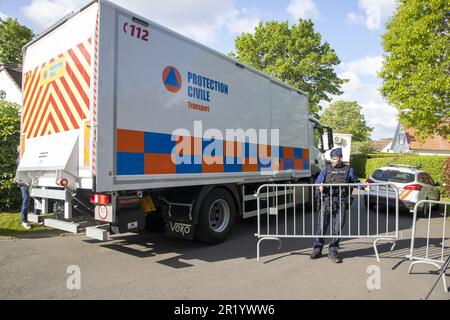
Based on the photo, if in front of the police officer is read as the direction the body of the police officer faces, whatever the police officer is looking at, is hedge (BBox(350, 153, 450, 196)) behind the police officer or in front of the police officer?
behind

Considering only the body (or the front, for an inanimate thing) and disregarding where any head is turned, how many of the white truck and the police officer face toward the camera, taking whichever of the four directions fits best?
1

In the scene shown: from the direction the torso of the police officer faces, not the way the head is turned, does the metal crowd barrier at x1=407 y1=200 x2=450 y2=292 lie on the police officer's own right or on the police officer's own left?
on the police officer's own left

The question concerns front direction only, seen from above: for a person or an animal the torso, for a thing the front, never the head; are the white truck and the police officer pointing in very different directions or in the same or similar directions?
very different directions

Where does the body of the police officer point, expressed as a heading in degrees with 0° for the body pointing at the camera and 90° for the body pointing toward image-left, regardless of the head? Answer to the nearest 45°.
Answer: approximately 0°

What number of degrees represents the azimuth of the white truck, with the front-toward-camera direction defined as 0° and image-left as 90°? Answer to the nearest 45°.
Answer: approximately 225°

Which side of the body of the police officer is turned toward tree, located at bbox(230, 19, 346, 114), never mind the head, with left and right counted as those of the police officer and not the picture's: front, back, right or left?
back

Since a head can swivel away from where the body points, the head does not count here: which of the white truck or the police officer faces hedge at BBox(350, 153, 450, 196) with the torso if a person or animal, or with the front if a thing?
the white truck

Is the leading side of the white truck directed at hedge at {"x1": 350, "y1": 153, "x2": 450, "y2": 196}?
yes

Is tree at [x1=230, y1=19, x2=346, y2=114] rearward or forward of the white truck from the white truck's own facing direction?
forward
